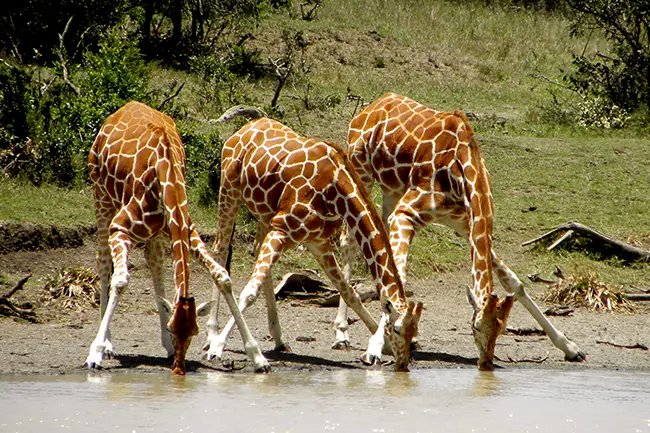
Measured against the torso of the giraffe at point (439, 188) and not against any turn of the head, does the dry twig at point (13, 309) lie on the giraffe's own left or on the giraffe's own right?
on the giraffe's own right

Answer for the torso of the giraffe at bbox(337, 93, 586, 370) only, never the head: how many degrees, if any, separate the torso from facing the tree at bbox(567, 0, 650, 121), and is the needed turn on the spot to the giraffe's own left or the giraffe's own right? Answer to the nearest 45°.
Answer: approximately 135° to the giraffe's own left

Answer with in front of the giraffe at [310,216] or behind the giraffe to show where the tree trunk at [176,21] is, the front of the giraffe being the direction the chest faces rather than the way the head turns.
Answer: behind

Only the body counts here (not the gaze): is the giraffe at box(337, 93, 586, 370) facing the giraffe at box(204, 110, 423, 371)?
no

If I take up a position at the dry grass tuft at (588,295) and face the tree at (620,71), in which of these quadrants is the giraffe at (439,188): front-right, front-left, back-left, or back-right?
back-left

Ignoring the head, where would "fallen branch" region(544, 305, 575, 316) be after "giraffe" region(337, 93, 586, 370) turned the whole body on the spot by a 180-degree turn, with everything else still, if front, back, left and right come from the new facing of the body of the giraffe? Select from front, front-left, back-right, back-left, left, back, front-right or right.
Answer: right

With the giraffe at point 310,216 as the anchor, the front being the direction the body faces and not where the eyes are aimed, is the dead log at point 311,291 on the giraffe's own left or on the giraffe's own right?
on the giraffe's own left

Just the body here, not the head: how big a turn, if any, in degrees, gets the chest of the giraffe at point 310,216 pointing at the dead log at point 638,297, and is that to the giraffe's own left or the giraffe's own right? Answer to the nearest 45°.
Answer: approximately 90° to the giraffe's own left

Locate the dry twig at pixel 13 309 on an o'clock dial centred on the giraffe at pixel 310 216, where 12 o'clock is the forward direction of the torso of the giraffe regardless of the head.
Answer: The dry twig is roughly at 5 o'clock from the giraffe.

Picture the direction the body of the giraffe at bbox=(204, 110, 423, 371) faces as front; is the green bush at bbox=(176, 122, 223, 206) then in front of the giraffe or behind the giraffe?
behind

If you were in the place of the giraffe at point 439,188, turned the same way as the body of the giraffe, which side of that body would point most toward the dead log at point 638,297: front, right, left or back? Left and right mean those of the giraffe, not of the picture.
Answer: left

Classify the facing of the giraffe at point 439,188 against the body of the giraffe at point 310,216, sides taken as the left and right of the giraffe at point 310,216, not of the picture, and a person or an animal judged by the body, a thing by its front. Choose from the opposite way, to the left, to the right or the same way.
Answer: the same way

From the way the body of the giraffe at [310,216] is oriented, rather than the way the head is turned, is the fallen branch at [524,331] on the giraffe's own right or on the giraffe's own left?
on the giraffe's own left

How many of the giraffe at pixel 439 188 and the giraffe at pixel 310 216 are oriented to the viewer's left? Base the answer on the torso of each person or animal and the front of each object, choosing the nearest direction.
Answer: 0
